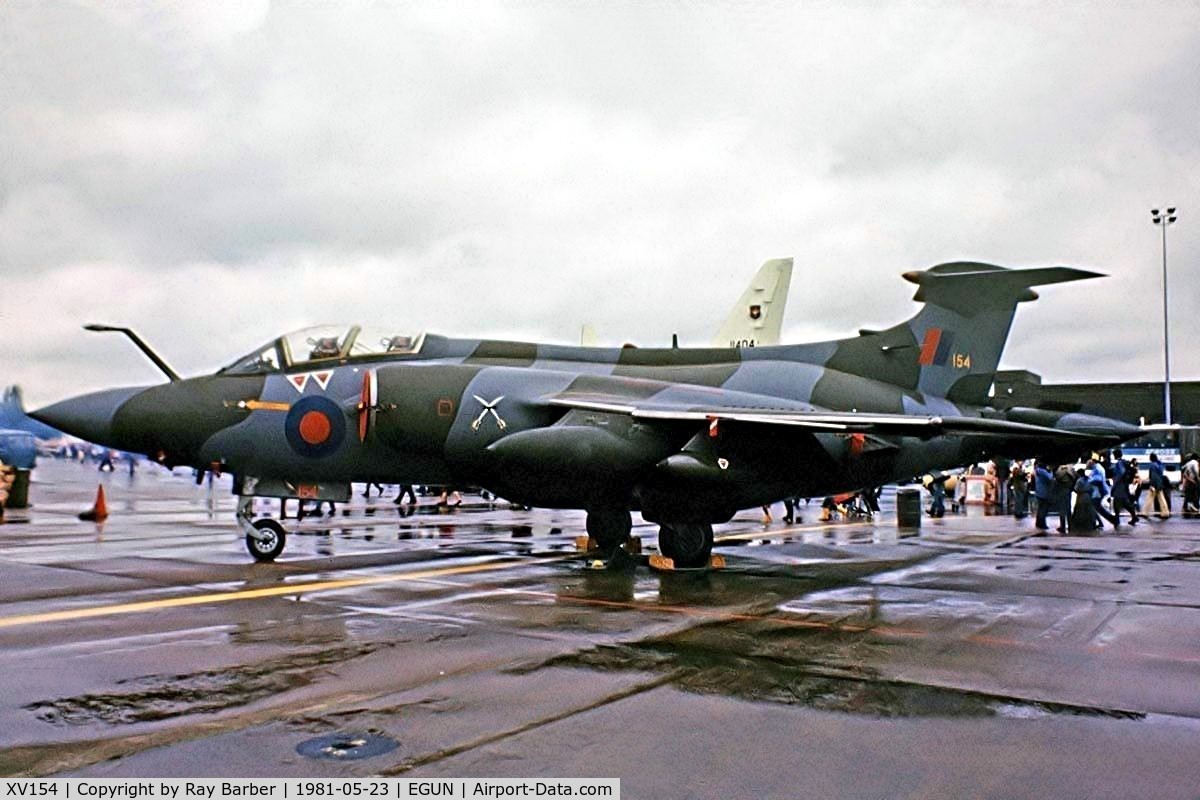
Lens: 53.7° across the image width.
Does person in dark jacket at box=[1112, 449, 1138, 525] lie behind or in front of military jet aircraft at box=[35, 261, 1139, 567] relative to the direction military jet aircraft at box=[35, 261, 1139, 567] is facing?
behind

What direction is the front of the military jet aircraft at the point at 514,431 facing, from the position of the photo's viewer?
facing to the left of the viewer

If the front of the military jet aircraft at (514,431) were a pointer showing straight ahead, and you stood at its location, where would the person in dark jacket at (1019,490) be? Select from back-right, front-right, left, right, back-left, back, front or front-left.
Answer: back-right

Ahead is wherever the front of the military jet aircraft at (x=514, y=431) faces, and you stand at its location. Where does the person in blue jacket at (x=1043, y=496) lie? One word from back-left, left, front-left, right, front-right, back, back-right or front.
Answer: back-right

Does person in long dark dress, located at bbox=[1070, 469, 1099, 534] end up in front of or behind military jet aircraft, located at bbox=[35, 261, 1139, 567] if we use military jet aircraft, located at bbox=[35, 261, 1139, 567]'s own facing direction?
behind

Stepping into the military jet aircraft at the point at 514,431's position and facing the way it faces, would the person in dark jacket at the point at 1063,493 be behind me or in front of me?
behind

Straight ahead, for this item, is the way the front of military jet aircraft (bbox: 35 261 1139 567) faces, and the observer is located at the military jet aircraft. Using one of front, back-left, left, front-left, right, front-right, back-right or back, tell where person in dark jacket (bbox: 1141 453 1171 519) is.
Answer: back-right
